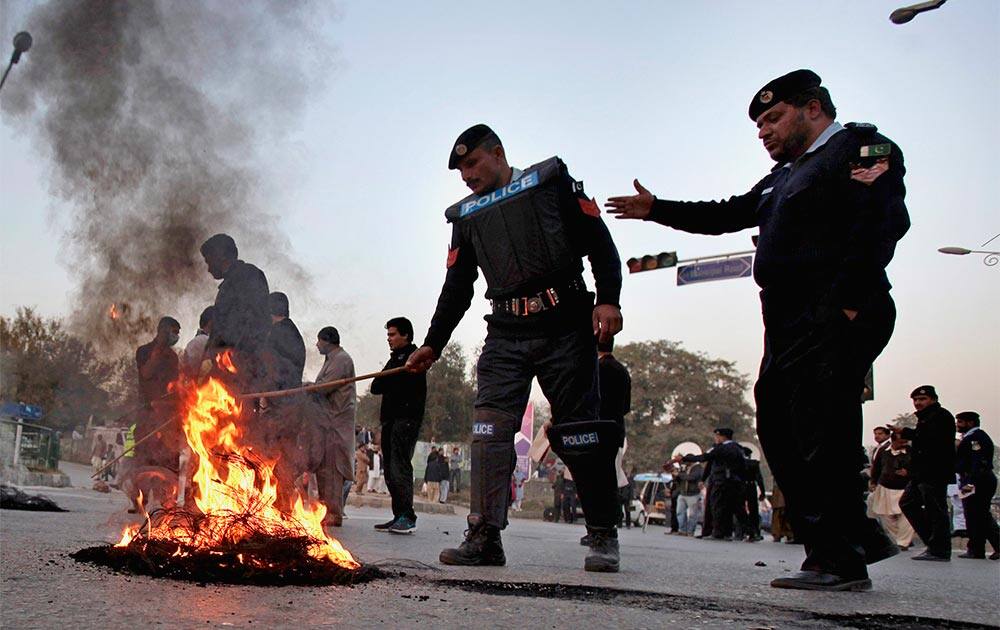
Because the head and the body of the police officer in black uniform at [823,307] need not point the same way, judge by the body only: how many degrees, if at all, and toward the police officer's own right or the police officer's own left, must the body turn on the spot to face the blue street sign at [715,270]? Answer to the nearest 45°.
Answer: approximately 90° to the police officer's own right

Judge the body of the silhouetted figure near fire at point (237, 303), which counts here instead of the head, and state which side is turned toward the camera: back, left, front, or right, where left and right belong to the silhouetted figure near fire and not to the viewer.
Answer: left

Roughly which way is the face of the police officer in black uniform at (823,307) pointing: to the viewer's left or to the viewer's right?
to the viewer's left

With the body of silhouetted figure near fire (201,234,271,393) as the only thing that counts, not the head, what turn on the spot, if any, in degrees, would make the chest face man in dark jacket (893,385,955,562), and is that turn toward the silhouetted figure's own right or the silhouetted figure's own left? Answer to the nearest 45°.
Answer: approximately 135° to the silhouetted figure's own right

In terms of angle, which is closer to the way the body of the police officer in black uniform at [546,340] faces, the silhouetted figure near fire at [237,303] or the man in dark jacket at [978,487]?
the silhouetted figure near fire

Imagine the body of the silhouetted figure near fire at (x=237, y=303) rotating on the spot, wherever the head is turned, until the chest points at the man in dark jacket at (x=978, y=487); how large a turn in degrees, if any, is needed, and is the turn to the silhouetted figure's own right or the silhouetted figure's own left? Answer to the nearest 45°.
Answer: approximately 135° to the silhouetted figure's own right

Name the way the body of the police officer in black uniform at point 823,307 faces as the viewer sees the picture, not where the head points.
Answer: to the viewer's left

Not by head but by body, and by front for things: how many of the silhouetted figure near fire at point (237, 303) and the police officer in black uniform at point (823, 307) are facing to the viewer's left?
2
